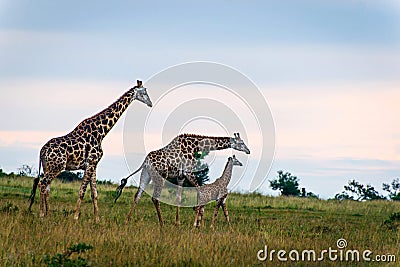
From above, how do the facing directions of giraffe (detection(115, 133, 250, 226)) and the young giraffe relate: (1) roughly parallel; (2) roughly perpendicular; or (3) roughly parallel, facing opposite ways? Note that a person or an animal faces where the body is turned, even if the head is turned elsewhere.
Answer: roughly parallel

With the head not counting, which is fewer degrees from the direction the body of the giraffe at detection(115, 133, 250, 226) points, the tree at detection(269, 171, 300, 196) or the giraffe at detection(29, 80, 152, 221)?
the tree

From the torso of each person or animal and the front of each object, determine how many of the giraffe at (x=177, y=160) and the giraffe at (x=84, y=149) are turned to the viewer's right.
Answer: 2

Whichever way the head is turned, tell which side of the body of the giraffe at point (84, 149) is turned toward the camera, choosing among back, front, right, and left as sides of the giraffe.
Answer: right

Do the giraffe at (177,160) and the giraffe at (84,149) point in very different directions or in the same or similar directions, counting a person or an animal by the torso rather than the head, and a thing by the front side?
same or similar directions

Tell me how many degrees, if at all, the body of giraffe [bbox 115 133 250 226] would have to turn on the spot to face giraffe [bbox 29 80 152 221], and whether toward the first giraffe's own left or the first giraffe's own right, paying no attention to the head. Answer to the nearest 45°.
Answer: approximately 180°

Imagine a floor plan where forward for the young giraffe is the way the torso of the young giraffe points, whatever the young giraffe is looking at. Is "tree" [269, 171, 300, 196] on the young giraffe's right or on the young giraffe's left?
on the young giraffe's left

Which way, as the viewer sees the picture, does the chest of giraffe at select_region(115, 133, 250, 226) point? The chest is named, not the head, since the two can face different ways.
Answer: to the viewer's right

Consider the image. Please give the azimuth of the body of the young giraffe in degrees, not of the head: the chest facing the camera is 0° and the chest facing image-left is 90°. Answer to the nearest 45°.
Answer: approximately 270°

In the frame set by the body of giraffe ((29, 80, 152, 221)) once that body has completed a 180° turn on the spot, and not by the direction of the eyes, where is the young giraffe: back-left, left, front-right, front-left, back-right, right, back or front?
back

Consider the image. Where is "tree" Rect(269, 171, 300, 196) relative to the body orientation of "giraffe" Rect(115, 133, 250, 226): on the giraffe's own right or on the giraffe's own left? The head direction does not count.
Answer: on the giraffe's own left
